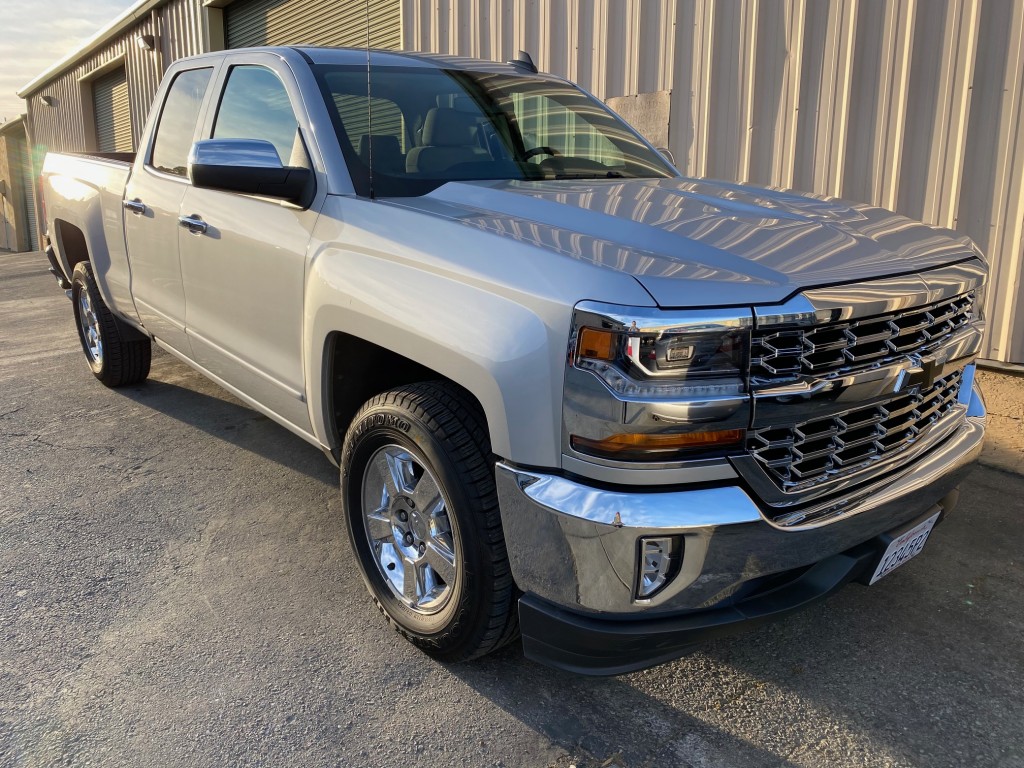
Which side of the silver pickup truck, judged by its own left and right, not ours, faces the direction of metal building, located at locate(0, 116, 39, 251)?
back

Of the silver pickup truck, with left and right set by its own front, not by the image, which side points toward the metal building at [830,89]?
left

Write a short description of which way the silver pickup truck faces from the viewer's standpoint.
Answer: facing the viewer and to the right of the viewer
